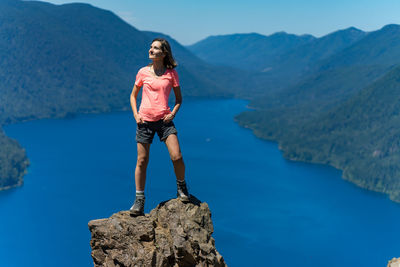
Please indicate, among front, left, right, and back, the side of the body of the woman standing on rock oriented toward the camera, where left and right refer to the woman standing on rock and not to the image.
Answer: front
